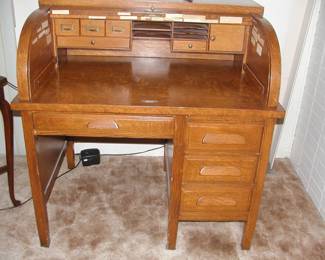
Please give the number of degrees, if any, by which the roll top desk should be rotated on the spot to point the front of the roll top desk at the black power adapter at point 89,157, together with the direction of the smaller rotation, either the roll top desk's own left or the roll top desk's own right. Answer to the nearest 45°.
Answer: approximately 135° to the roll top desk's own right

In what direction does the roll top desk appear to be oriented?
toward the camera
